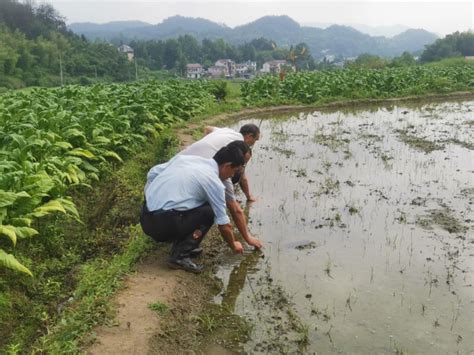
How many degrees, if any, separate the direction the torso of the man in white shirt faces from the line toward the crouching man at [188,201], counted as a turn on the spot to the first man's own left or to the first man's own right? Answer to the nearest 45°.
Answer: approximately 90° to the first man's own right

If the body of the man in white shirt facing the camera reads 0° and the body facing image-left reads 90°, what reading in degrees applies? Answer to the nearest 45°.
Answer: approximately 270°
